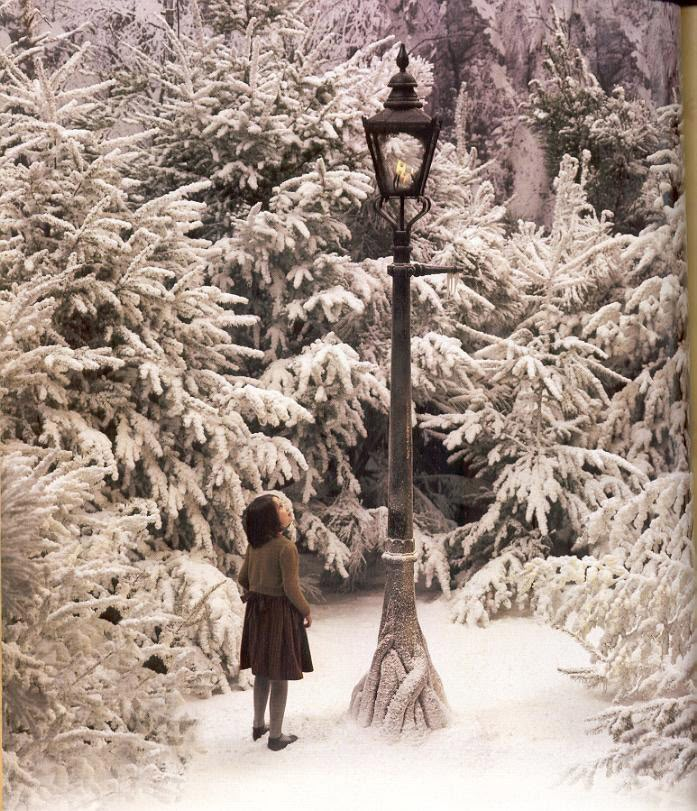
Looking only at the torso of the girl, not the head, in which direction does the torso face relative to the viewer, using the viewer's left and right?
facing away from the viewer and to the right of the viewer

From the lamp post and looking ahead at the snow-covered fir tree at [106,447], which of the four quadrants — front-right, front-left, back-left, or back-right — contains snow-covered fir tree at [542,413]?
back-right

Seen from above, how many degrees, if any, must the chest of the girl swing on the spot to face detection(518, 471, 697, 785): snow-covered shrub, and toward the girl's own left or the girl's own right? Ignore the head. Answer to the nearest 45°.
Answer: approximately 45° to the girl's own right
